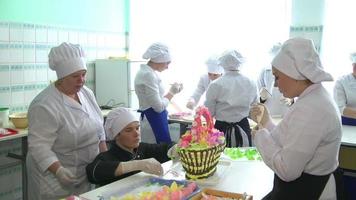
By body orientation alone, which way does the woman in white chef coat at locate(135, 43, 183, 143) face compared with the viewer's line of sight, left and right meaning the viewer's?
facing to the right of the viewer

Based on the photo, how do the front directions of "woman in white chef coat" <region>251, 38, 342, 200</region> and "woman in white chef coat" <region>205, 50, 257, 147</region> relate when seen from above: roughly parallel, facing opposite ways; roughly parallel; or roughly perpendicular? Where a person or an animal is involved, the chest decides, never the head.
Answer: roughly perpendicular

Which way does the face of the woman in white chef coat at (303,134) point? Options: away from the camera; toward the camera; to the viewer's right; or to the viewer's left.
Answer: to the viewer's left

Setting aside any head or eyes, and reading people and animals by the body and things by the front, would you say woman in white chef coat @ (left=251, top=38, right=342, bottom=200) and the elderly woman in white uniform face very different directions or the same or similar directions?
very different directions

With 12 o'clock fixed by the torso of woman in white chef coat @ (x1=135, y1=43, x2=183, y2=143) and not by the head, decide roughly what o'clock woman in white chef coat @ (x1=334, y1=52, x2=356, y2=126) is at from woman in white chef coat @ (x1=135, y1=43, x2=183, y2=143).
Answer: woman in white chef coat @ (x1=334, y1=52, x2=356, y2=126) is roughly at 12 o'clock from woman in white chef coat @ (x1=135, y1=43, x2=183, y2=143).

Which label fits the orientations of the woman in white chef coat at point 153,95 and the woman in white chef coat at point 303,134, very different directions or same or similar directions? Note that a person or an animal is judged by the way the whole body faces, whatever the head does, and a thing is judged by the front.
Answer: very different directions

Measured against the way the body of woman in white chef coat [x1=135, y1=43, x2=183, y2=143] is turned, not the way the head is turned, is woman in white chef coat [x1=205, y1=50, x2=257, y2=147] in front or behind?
in front

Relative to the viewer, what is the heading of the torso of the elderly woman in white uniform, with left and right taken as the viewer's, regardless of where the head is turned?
facing the viewer and to the right of the viewer

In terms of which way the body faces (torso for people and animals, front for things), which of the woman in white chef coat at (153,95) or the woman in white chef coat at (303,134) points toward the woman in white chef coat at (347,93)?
the woman in white chef coat at (153,95)

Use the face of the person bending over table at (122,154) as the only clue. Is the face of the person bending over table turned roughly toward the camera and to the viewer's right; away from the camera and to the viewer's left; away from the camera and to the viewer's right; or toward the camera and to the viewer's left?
toward the camera and to the viewer's right

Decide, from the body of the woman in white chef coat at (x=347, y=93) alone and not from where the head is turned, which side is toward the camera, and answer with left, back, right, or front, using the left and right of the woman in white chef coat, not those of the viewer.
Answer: front

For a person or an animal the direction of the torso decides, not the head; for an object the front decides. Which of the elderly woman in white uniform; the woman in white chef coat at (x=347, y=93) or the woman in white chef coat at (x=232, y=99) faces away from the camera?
the woman in white chef coat at (x=232, y=99)

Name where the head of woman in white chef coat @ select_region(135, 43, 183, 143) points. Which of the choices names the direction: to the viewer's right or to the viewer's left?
to the viewer's right

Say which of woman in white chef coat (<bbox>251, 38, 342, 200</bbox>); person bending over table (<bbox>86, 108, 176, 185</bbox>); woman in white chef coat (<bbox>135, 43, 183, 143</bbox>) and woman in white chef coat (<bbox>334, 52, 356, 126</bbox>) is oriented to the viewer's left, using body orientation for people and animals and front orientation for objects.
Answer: woman in white chef coat (<bbox>251, 38, 342, 200</bbox>)

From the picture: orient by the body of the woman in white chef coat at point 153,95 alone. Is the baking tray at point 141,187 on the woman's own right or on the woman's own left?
on the woman's own right

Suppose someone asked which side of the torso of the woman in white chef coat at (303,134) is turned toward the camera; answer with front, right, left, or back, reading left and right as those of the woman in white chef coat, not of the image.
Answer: left
